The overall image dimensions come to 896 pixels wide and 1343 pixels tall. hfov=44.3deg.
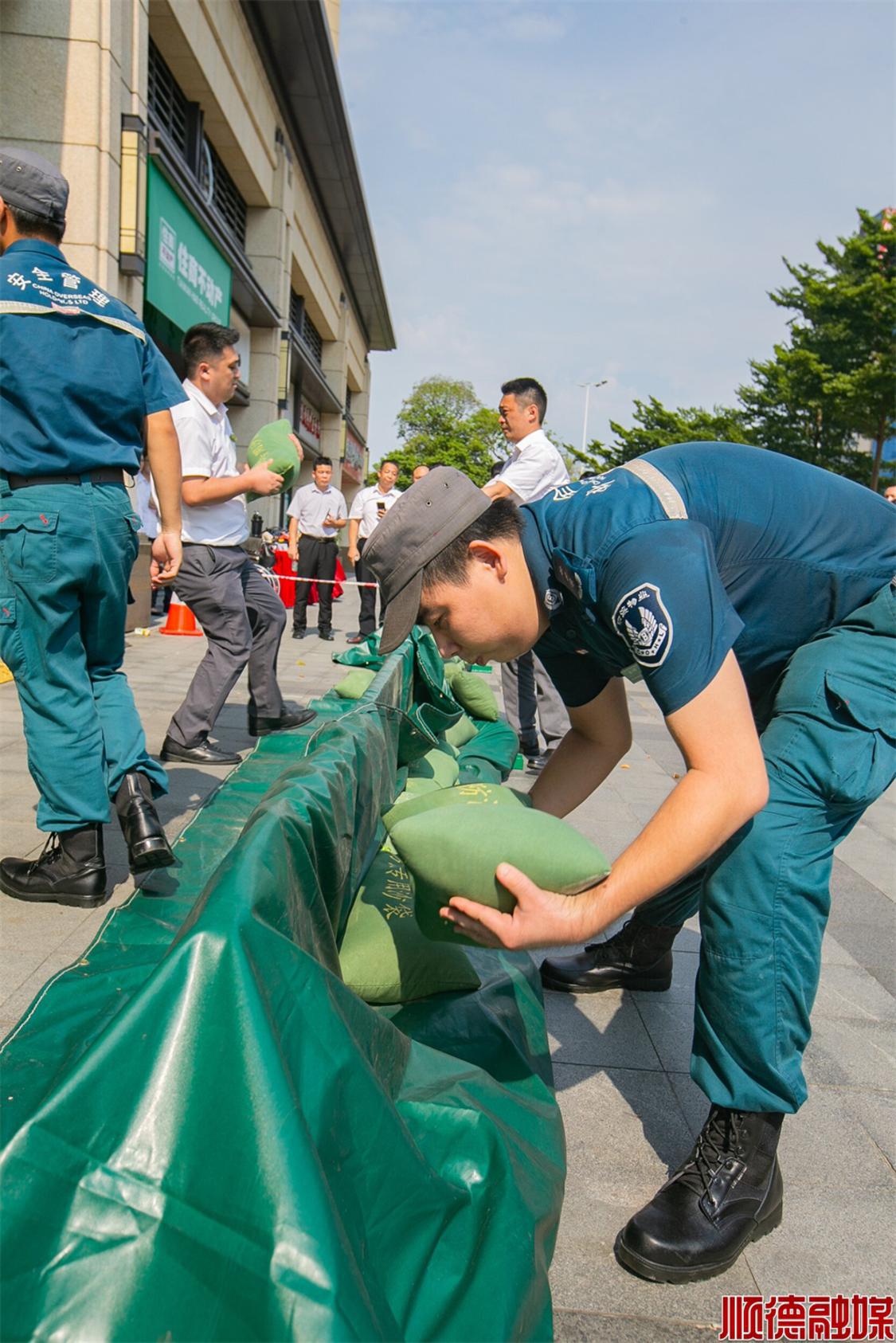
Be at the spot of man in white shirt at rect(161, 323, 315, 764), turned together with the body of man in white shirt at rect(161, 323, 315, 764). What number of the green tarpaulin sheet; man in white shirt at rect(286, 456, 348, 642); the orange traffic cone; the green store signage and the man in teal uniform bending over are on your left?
3

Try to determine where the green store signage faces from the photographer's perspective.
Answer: facing the viewer and to the right of the viewer

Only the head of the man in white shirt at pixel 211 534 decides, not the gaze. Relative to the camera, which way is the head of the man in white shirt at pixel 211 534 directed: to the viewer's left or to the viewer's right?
to the viewer's right

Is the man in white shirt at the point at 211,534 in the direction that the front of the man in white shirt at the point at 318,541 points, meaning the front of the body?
yes

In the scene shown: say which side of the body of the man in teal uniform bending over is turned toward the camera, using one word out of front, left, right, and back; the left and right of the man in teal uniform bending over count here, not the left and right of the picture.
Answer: left

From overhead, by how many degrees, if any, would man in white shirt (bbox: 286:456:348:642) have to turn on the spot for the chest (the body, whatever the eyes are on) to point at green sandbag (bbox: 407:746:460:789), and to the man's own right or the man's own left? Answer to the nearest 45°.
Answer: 0° — they already face it

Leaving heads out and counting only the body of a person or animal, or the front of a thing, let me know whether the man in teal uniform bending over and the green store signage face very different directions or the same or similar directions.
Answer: very different directions

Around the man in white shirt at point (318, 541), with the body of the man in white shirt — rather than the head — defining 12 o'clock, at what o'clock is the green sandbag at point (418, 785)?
The green sandbag is roughly at 12 o'clock from the man in white shirt.

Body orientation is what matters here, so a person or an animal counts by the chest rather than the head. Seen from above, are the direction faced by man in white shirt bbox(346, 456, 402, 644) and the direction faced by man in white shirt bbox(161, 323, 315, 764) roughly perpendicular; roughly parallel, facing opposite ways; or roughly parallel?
roughly perpendicular

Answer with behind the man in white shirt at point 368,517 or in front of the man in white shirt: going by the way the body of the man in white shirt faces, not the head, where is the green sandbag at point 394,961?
in front

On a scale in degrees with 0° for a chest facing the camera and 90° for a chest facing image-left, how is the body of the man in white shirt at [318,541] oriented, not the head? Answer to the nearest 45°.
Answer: approximately 0°

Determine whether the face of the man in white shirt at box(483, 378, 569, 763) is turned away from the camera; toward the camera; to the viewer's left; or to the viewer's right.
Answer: to the viewer's left

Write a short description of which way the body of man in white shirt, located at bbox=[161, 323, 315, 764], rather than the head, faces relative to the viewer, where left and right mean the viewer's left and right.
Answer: facing to the right of the viewer
